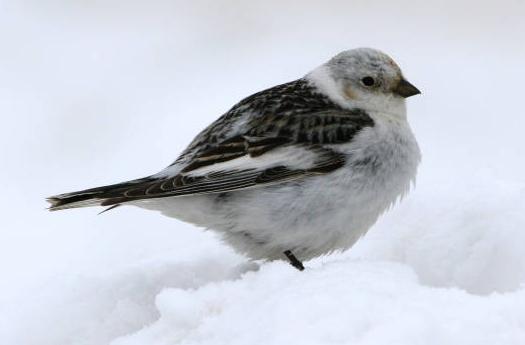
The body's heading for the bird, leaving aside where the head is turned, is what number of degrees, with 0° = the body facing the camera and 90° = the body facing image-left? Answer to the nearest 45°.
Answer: approximately 270°
